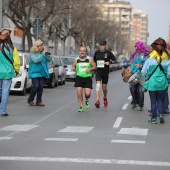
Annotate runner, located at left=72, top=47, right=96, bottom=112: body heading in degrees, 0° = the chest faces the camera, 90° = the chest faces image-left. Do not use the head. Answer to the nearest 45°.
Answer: approximately 0°

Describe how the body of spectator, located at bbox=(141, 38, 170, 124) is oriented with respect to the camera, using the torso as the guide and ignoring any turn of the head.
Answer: away from the camera

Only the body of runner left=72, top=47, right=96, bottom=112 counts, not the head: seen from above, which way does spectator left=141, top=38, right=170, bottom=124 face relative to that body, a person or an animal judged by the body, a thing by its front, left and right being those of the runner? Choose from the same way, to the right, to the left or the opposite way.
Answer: the opposite way

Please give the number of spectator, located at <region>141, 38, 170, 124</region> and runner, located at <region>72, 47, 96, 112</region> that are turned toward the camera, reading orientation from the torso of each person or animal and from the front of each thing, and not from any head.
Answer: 1

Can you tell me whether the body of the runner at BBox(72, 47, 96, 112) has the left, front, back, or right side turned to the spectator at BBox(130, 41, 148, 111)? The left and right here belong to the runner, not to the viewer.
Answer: left

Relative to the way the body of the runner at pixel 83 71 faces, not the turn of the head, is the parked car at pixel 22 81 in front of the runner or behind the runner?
behind
